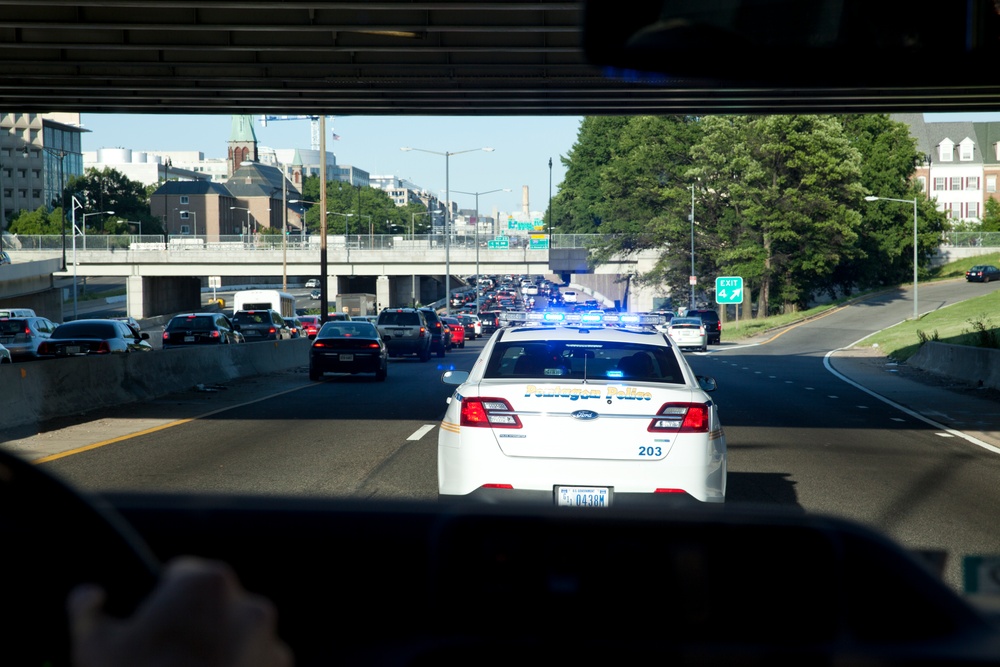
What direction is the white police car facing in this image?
away from the camera

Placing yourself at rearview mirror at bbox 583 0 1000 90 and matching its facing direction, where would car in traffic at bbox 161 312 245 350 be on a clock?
The car in traffic is roughly at 5 o'clock from the rearview mirror.

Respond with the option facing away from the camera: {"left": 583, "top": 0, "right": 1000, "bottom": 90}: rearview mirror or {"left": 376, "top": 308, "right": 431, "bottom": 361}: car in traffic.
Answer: the car in traffic

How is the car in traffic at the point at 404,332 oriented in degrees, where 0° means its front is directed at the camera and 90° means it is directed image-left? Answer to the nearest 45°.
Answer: approximately 180°

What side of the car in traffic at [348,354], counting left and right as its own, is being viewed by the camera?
back

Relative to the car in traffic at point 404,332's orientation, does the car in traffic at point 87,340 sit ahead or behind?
behind

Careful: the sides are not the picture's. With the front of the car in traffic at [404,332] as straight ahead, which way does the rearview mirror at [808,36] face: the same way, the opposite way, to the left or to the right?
the opposite way

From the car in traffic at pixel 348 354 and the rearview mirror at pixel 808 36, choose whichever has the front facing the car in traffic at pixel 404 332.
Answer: the car in traffic at pixel 348 354

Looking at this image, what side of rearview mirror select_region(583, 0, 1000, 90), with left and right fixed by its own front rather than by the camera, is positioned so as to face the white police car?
back

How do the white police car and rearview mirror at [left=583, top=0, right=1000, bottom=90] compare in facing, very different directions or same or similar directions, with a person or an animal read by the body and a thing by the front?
very different directions

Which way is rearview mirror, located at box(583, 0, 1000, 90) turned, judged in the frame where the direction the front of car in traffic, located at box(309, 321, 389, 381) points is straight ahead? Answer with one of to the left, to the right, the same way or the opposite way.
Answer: the opposite way

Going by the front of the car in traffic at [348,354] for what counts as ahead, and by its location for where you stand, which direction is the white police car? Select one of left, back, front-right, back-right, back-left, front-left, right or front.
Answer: back

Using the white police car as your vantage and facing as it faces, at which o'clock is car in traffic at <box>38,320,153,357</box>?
The car in traffic is roughly at 11 o'clock from the white police car.

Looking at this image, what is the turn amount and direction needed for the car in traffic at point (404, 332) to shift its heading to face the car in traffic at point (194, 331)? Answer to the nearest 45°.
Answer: approximately 135° to its left
